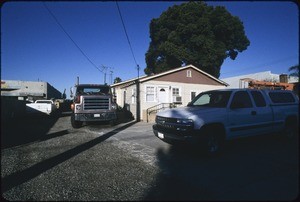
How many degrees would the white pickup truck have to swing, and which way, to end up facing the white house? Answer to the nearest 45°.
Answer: approximately 90° to its right

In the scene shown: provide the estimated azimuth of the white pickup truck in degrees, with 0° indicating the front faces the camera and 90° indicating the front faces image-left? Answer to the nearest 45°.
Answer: approximately 45°

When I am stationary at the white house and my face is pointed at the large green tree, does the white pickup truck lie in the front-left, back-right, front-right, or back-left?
back-right

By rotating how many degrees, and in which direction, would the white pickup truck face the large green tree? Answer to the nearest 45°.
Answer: approximately 135° to its right
